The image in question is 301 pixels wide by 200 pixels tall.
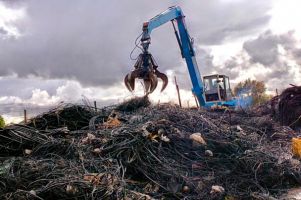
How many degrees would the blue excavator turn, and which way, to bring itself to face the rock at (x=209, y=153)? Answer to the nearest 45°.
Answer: approximately 45° to its left

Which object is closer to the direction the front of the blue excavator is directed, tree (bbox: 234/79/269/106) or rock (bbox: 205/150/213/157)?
the rock

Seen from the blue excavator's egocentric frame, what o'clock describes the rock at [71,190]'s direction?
The rock is roughly at 11 o'clock from the blue excavator.

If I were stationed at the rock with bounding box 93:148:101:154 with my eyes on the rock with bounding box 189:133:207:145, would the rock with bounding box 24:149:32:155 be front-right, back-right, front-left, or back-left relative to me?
back-left

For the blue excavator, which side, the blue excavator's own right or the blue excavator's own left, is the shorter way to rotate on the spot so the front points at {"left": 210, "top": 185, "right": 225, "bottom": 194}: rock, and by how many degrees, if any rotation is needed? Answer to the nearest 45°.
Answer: approximately 45° to the blue excavator's own left

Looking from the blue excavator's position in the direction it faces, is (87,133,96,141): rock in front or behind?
in front

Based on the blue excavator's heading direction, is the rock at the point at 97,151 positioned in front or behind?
in front

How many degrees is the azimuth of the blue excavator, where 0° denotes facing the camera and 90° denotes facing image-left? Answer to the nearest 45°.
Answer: approximately 45°

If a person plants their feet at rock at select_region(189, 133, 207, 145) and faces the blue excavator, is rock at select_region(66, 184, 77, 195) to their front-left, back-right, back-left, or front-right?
back-left
